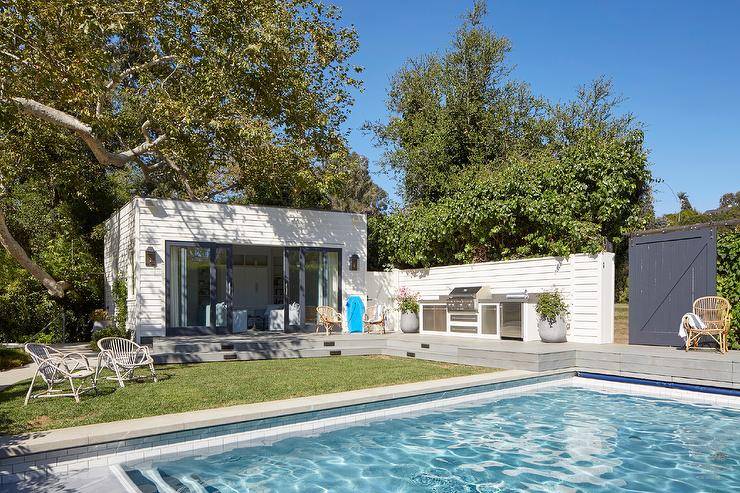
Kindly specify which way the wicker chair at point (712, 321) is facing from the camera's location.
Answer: facing the viewer and to the left of the viewer

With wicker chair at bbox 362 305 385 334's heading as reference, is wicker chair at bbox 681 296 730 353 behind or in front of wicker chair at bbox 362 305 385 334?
in front

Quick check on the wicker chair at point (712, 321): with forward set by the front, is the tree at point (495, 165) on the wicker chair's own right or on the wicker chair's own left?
on the wicker chair's own right

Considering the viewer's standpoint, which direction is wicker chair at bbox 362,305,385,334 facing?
facing the viewer

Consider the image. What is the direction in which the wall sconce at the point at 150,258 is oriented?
toward the camera

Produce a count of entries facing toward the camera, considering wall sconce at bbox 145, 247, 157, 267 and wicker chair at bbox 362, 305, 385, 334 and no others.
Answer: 2
